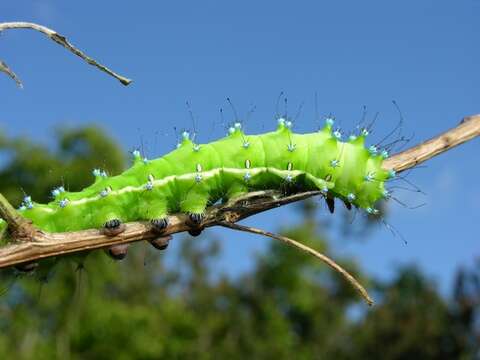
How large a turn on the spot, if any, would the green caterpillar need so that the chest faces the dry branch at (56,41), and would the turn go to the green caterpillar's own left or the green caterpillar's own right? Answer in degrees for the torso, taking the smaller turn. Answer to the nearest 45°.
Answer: approximately 135° to the green caterpillar's own right

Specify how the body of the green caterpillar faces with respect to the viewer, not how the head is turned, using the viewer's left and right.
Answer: facing to the right of the viewer
